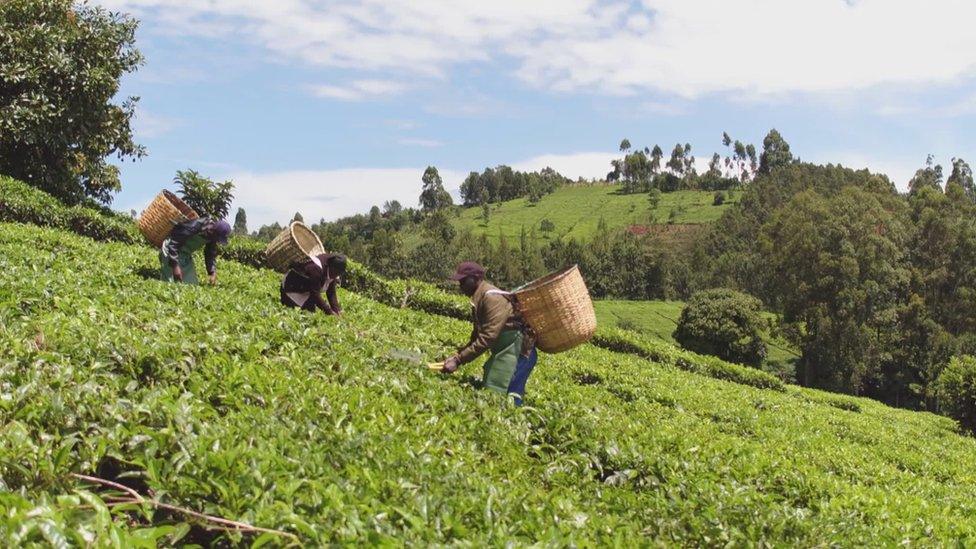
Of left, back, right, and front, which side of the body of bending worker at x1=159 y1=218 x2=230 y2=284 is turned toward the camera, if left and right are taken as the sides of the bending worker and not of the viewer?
right

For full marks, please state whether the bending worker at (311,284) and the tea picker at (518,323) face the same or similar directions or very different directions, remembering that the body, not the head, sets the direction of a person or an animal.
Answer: very different directions

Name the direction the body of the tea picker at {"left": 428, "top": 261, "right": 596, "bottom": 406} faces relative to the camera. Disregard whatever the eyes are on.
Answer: to the viewer's left

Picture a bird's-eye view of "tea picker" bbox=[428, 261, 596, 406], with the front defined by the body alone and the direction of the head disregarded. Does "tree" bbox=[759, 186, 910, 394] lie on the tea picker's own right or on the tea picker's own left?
on the tea picker's own right

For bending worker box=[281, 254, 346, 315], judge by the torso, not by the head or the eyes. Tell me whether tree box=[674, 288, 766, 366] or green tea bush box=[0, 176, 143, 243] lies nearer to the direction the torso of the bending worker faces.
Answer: the tree

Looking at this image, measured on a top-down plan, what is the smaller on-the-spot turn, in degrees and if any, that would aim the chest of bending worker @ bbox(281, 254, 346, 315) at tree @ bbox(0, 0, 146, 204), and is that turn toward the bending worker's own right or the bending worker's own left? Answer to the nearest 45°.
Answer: approximately 135° to the bending worker's own left

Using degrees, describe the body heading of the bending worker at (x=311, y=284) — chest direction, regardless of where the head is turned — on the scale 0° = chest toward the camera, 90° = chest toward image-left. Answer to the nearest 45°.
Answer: approximately 270°

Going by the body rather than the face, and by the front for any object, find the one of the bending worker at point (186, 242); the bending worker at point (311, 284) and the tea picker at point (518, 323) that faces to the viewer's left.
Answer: the tea picker

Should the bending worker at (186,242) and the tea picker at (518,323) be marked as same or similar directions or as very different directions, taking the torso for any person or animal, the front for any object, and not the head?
very different directions

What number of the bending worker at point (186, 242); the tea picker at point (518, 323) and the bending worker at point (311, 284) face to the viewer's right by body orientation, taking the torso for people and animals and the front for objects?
2
